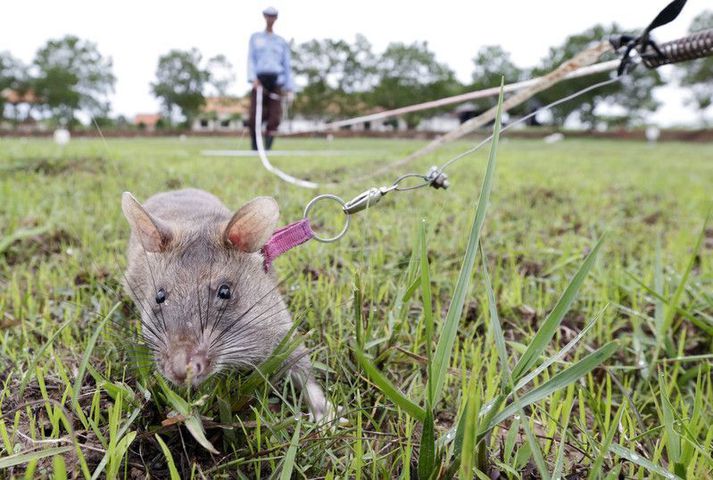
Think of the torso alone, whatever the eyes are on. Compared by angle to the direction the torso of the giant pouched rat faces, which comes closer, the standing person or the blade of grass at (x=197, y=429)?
the blade of grass

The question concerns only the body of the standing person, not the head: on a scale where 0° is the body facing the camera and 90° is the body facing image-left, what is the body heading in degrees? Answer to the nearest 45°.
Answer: approximately 0°

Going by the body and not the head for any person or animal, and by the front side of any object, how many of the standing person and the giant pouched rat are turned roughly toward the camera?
2

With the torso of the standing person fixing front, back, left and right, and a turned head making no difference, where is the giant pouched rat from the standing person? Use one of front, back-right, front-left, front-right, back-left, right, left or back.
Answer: front

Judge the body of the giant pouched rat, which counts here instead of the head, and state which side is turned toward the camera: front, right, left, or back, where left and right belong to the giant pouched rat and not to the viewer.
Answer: front

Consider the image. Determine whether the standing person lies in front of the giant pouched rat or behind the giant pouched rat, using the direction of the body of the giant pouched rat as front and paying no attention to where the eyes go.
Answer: behind

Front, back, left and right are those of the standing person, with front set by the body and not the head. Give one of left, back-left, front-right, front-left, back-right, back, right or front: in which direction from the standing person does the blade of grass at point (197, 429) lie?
front

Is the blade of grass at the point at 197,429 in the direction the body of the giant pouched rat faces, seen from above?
yes

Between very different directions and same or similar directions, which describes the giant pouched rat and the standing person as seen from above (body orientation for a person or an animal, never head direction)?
same or similar directions
